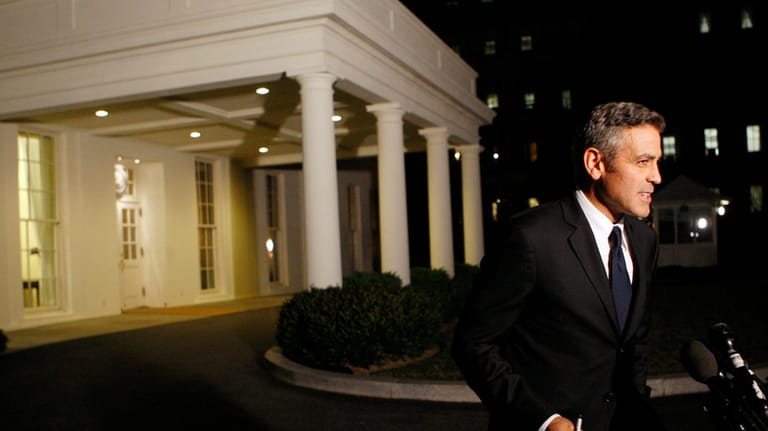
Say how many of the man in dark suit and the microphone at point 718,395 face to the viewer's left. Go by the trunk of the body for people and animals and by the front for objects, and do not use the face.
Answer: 1

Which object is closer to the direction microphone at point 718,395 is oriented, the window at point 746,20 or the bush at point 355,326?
the bush

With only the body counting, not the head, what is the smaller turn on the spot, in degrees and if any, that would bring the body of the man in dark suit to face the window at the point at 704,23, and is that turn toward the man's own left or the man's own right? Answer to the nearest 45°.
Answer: approximately 135° to the man's own left

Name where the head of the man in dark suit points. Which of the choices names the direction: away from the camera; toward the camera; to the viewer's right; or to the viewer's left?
to the viewer's right

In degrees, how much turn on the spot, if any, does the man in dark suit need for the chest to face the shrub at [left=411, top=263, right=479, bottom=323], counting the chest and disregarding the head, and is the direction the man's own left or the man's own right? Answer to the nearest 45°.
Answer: approximately 135° to the man's own left

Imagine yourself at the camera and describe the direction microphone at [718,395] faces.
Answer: facing to the left of the viewer

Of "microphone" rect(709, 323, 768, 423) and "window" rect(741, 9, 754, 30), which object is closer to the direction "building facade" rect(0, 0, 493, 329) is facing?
the microphone

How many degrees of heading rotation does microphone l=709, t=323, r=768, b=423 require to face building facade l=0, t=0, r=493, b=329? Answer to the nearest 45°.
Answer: approximately 45° to its right

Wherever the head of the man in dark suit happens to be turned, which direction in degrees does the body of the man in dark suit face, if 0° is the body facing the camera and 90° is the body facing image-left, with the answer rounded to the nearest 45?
approximately 315°

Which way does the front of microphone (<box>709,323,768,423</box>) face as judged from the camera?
facing to the left of the viewer

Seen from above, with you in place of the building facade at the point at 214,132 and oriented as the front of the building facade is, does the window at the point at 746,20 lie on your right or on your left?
on your left
